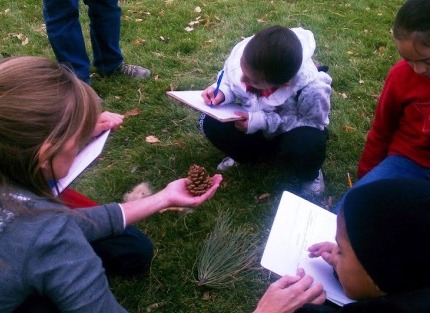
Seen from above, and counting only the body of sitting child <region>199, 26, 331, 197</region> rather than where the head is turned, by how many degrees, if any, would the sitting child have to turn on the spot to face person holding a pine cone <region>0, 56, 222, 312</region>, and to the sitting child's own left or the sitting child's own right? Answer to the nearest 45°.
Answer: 0° — they already face them

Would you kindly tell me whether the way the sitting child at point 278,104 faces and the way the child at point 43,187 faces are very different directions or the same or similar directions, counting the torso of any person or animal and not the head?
very different directions

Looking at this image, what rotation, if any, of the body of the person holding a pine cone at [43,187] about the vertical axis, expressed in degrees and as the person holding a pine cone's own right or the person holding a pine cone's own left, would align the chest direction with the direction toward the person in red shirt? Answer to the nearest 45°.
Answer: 0° — they already face them

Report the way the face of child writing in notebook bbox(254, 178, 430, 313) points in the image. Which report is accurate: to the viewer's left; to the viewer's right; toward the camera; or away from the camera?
to the viewer's left

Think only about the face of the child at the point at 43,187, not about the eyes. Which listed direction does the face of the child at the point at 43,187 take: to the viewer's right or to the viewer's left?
to the viewer's right

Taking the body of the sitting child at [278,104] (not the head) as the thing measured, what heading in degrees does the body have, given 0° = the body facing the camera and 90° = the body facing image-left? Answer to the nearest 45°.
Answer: approximately 45°

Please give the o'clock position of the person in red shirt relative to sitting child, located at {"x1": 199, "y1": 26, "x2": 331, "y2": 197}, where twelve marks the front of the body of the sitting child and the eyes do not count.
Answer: The person in red shirt is roughly at 8 o'clock from the sitting child.

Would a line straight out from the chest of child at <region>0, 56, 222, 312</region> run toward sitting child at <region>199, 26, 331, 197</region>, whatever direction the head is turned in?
yes

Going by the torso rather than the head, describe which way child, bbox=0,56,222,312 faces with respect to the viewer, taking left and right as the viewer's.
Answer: facing away from the viewer and to the right of the viewer
